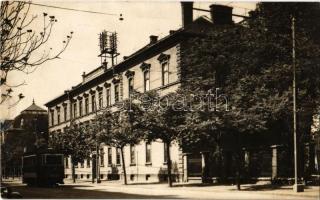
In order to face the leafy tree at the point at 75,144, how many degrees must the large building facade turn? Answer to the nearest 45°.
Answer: approximately 90° to its right

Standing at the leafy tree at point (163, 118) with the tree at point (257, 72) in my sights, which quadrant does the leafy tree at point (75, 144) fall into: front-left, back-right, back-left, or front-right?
back-left

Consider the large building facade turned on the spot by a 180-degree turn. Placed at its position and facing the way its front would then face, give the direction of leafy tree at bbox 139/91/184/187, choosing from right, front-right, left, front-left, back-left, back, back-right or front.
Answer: back-right

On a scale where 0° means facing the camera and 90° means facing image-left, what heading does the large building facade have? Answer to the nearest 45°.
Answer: approximately 45°

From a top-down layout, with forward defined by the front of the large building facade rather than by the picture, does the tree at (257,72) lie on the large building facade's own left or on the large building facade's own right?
on the large building facade's own left
